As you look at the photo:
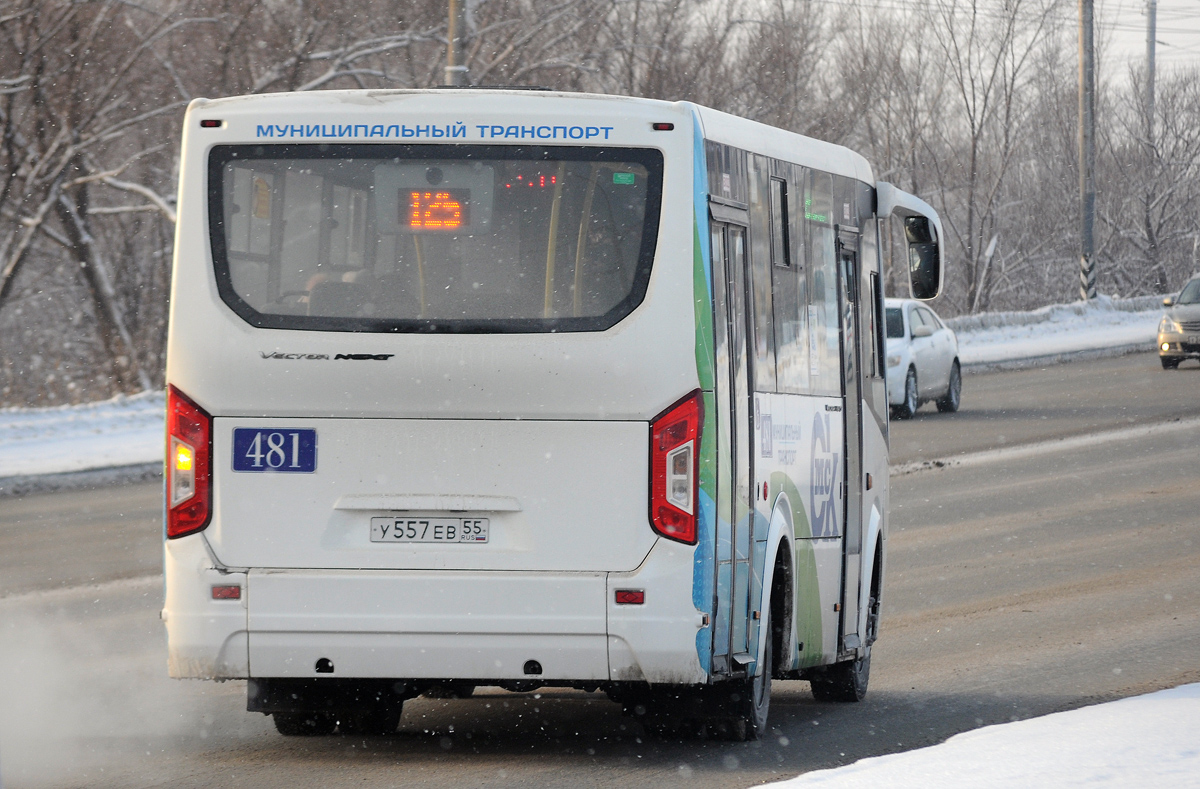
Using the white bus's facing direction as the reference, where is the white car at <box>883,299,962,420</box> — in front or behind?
in front

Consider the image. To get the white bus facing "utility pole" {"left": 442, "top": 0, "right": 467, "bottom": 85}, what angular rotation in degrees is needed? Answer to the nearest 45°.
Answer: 0° — it already faces it

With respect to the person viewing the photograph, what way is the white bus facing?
facing away from the viewer

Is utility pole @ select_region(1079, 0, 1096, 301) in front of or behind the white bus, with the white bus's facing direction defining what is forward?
in front
